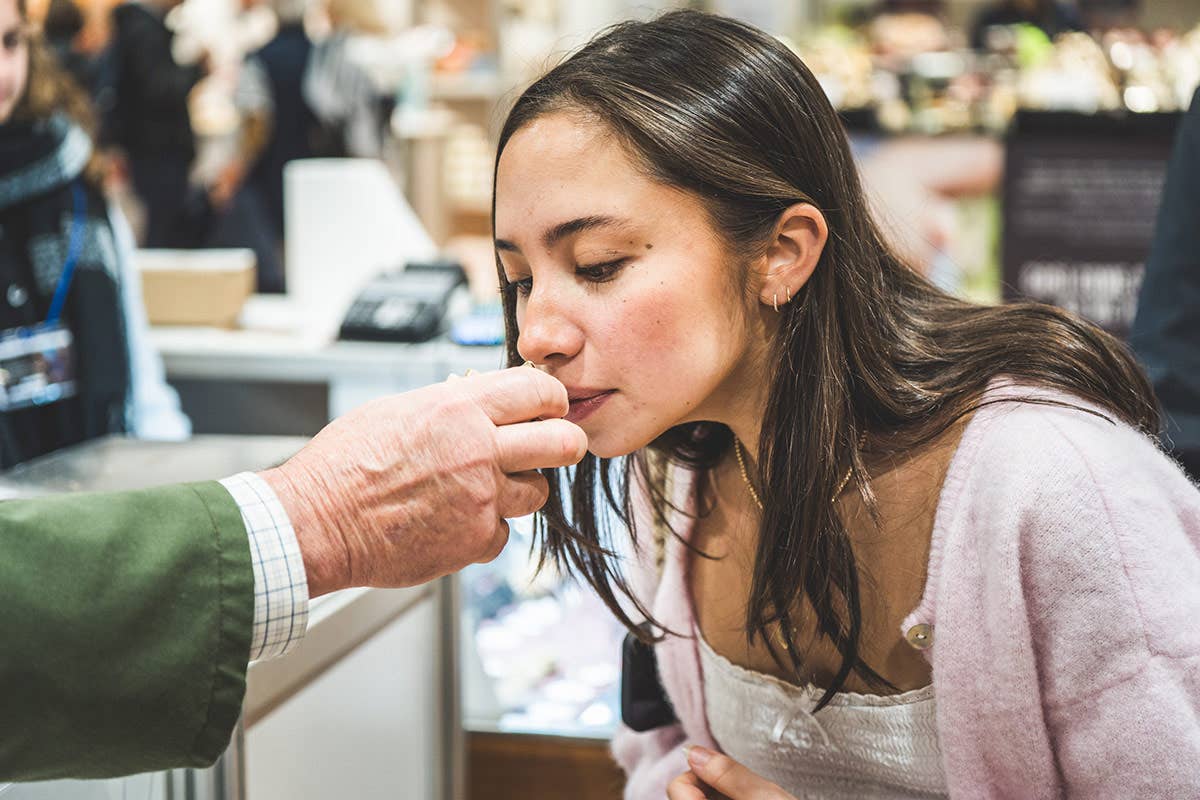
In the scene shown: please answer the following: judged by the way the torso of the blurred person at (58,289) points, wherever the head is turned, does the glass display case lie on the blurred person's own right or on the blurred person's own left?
on the blurred person's own left

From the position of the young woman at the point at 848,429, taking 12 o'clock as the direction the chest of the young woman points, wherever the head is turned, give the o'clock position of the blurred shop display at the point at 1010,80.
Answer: The blurred shop display is roughly at 5 o'clock from the young woman.

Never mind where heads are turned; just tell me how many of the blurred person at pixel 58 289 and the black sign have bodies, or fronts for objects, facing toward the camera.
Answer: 2

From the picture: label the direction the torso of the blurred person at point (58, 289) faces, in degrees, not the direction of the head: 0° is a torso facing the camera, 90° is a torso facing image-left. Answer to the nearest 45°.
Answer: approximately 0°

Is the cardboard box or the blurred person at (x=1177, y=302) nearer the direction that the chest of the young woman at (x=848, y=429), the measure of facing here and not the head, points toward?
the cardboard box

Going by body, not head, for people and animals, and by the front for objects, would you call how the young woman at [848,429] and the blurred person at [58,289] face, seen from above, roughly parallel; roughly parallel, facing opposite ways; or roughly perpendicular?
roughly perpendicular

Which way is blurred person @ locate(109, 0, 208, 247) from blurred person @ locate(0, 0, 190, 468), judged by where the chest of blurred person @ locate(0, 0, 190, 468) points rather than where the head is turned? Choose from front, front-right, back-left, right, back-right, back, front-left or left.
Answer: back

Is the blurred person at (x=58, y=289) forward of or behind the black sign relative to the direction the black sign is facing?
forward

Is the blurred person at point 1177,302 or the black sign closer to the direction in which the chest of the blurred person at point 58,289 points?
the blurred person

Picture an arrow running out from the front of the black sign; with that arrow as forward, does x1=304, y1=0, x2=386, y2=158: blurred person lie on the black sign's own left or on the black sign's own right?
on the black sign's own right

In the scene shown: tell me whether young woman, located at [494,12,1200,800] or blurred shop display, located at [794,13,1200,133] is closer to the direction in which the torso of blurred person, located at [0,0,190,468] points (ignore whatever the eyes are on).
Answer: the young woman

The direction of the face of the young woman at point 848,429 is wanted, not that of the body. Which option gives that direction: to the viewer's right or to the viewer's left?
to the viewer's left

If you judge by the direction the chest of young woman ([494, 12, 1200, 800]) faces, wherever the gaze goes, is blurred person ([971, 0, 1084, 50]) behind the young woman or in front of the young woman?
behind

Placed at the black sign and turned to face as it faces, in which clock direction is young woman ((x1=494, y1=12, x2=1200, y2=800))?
The young woman is roughly at 12 o'clock from the black sign.

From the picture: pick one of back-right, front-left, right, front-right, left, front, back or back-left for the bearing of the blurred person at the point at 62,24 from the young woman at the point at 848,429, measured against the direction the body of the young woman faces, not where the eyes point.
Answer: right
